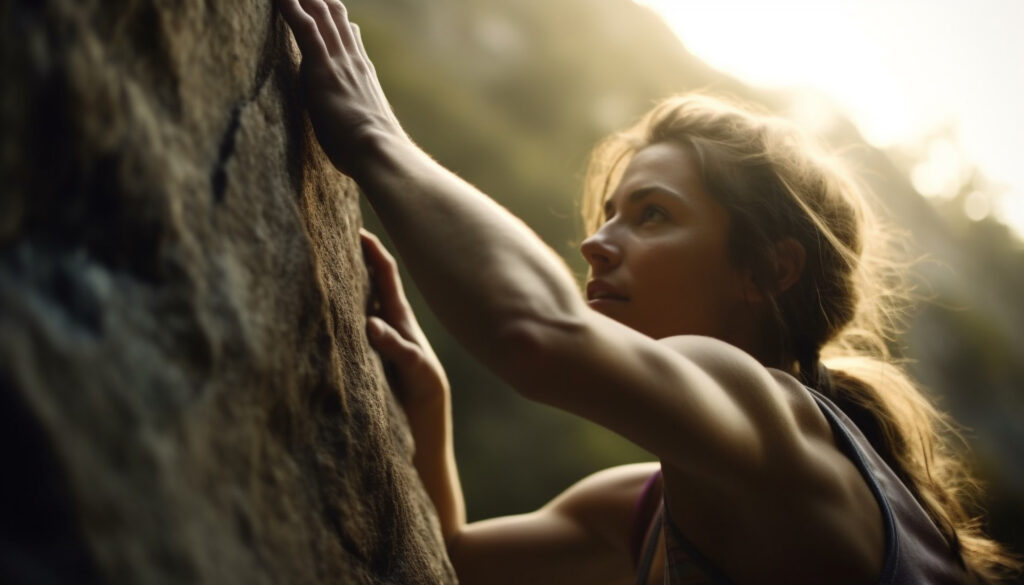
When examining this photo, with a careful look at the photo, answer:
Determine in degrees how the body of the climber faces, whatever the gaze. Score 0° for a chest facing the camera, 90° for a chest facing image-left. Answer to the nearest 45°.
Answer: approximately 90°

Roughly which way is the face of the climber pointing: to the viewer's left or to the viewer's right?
to the viewer's left
